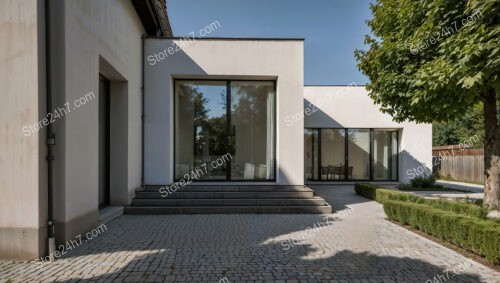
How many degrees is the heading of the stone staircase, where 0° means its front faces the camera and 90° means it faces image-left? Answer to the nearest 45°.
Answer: approximately 0°

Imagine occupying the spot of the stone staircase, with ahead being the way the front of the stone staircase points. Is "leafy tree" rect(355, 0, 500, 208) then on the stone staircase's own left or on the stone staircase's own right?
on the stone staircase's own left

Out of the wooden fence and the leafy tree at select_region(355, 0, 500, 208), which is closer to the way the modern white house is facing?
the leafy tree

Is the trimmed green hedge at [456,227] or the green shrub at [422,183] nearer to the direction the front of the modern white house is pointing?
the trimmed green hedge

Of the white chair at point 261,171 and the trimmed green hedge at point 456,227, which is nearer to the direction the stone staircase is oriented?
the trimmed green hedge
